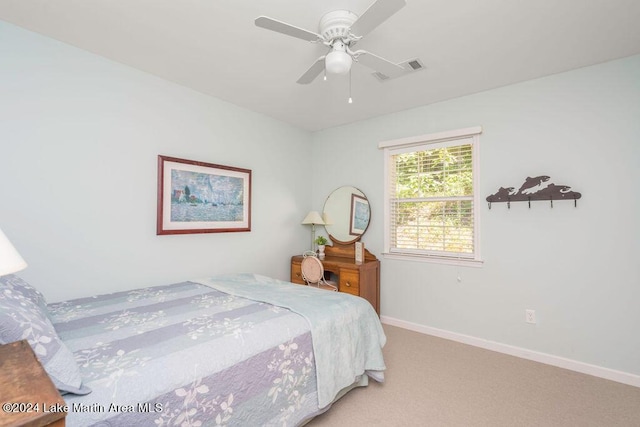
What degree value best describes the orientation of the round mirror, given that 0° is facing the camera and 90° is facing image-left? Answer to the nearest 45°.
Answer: approximately 45°

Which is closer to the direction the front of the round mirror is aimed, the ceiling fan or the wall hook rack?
the ceiling fan

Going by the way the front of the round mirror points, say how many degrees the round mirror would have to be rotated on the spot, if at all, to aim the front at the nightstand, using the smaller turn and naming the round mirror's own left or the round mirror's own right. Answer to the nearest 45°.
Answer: approximately 45° to the round mirror's own left

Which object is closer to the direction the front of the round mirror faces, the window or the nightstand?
the nightstand

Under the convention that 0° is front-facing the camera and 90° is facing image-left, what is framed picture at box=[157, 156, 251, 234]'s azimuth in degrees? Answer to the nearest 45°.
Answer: approximately 315°

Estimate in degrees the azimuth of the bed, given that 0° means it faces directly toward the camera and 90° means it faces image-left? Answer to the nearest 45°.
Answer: approximately 225°

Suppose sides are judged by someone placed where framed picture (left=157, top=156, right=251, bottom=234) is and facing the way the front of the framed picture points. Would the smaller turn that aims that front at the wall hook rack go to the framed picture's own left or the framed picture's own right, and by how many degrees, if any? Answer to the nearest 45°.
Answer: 0° — it already faces it

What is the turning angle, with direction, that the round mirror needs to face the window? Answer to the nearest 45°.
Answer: approximately 90° to its left

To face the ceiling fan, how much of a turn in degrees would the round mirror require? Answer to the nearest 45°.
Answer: approximately 45° to its left

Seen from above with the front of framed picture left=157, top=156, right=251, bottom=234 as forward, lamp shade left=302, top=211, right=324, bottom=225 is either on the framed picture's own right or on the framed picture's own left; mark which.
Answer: on the framed picture's own left
